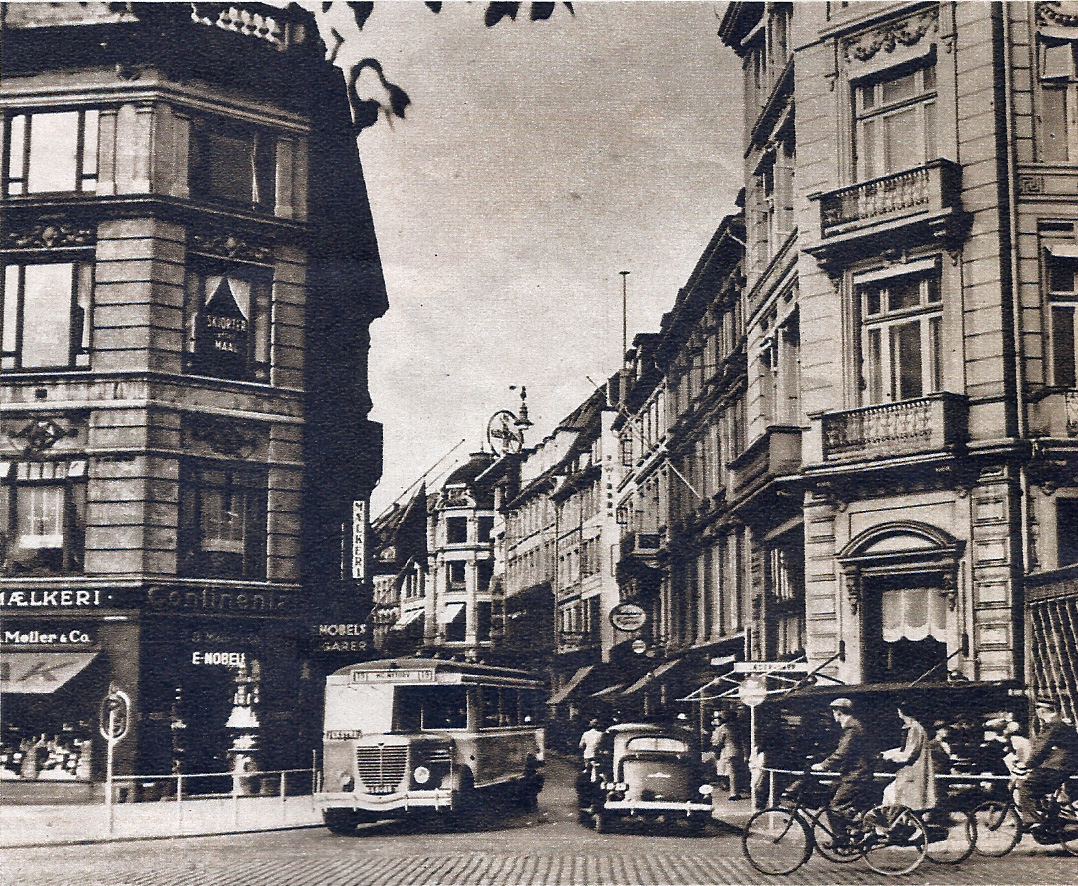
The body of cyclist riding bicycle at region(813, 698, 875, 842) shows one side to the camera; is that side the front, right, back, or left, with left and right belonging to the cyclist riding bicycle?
left

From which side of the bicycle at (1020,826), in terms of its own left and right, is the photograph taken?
left

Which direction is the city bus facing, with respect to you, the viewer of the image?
facing the viewer and to the left of the viewer

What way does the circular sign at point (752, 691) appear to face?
toward the camera

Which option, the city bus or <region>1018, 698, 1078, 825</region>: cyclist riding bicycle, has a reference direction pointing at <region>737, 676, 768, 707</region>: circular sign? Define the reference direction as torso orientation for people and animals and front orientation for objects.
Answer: the cyclist riding bicycle

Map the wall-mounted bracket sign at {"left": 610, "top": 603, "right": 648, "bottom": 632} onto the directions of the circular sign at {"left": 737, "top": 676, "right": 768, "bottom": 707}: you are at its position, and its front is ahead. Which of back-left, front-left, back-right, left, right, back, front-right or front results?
back-right

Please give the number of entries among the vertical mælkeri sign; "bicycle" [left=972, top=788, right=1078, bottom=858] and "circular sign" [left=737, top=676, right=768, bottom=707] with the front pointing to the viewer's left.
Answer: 1

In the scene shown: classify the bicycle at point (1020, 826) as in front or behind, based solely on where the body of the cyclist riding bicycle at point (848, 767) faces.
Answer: behind

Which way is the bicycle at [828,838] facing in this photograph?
to the viewer's left

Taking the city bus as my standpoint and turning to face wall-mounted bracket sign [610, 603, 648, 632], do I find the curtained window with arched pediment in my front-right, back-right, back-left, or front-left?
front-right

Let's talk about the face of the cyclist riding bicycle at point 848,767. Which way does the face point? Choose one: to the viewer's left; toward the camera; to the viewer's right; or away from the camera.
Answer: to the viewer's left

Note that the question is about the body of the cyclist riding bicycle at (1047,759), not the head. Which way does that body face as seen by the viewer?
to the viewer's left

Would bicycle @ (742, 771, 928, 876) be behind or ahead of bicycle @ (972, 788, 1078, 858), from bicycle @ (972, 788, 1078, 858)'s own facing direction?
ahead

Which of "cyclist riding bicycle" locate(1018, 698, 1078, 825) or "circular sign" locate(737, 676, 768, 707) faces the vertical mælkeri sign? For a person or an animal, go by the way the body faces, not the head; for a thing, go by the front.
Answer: the cyclist riding bicycle
